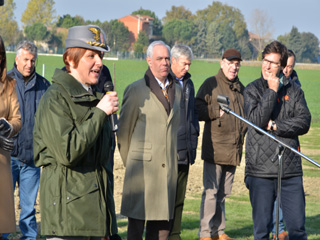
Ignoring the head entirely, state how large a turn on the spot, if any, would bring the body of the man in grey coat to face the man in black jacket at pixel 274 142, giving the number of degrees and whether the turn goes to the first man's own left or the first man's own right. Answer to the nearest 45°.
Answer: approximately 45° to the first man's own left

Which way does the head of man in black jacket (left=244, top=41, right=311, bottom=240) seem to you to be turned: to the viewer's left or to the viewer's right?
to the viewer's left

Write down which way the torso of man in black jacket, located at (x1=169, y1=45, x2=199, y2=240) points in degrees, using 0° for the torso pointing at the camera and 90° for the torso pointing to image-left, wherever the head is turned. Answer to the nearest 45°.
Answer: approximately 315°

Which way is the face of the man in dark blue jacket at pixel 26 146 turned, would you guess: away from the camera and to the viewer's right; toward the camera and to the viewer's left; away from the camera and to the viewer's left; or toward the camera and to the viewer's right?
toward the camera and to the viewer's right

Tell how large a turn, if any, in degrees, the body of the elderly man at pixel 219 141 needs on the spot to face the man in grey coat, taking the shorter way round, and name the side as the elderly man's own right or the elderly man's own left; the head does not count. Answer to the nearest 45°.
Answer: approximately 45° to the elderly man's own right

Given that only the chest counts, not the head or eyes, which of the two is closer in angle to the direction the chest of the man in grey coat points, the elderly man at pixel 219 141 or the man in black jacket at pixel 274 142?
the man in black jacket

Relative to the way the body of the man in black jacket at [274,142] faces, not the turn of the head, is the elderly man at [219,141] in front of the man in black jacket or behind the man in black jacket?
behind

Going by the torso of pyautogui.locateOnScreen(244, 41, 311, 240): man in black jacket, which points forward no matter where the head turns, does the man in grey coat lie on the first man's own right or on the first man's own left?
on the first man's own right
